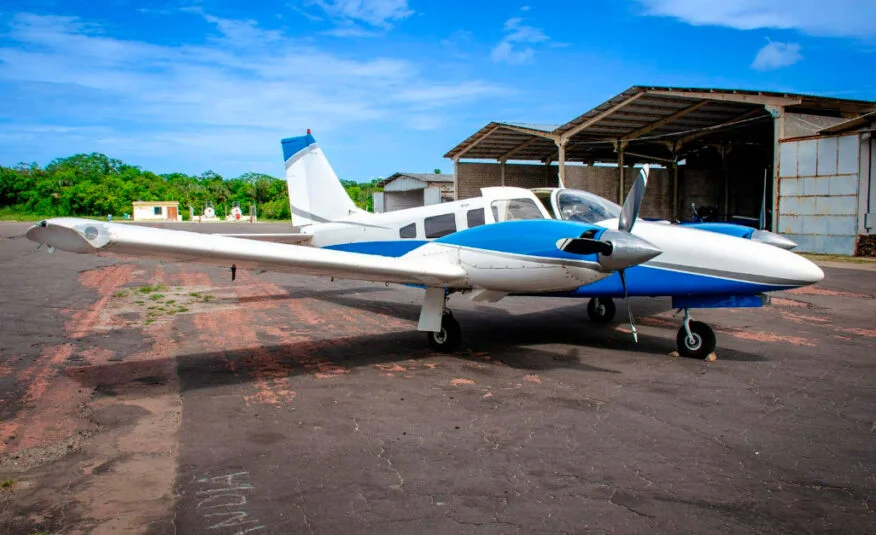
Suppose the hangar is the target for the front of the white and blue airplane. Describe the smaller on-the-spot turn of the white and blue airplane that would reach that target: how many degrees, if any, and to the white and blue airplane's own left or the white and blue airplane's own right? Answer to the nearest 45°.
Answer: approximately 90° to the white and blue airplane's own left

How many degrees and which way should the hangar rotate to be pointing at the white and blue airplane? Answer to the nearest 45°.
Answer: approximately 45° to its left

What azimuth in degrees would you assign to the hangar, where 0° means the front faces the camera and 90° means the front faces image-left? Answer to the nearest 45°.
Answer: approximately 45°

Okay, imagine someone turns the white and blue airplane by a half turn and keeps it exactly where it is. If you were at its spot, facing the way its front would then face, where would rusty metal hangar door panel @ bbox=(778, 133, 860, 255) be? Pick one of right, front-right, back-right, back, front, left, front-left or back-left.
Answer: right

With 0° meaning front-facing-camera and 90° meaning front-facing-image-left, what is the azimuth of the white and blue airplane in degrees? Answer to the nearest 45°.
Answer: approximately 315°

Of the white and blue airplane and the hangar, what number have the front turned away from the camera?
0

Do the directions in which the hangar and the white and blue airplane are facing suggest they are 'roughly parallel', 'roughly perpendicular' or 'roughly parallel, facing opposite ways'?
roughly perpendicular
